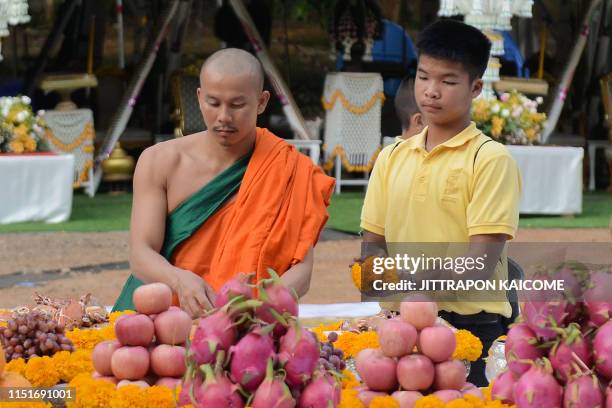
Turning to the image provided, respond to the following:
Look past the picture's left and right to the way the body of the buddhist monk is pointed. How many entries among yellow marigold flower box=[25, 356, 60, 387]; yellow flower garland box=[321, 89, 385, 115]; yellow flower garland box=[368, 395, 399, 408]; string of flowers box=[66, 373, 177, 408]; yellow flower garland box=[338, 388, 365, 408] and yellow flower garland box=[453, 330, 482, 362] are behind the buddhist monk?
1

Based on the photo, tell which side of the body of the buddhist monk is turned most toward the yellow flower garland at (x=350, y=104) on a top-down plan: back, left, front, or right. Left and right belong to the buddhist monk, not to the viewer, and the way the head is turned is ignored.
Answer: back

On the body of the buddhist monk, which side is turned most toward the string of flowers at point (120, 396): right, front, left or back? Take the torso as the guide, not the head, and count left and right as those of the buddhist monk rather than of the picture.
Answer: front

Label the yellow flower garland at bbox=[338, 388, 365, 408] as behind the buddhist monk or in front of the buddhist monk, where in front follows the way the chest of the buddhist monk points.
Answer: in front

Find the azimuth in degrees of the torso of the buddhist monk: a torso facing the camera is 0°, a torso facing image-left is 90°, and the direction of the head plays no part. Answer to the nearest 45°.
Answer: approximately 0°

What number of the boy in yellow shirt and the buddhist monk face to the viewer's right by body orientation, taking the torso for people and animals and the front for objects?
0

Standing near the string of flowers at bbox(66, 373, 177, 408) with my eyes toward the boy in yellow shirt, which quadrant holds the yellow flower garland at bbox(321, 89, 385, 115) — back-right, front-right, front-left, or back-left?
front-left

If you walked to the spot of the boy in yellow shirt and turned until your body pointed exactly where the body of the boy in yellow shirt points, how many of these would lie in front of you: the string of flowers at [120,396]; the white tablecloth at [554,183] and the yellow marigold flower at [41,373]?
2

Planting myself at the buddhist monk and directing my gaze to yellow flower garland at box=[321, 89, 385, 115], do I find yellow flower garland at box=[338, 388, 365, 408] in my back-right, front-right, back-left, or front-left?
back-right

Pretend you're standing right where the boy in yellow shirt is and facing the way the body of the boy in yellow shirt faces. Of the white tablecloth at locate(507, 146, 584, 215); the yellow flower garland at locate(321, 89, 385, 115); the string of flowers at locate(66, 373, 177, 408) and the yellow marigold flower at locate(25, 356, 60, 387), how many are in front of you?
2

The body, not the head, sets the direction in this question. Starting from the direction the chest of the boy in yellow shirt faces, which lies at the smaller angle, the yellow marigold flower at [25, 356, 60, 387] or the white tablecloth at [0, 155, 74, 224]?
the yellow marigold flower

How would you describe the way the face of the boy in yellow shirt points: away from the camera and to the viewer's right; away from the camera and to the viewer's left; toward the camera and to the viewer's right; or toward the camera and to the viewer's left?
toward the camera and to the viewer's left
